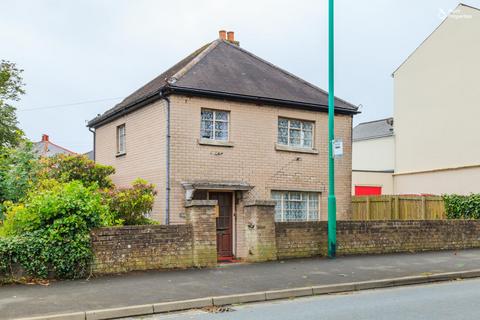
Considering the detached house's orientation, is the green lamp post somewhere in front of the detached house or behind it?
in front

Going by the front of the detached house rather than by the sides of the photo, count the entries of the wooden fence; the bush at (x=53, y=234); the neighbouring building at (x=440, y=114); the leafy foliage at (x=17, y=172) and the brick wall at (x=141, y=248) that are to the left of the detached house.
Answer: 2

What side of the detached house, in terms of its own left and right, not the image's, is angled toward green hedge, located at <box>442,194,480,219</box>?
left

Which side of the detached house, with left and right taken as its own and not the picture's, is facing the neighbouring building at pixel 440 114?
left

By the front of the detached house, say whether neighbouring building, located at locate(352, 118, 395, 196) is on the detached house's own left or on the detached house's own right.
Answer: on the detached house's own left

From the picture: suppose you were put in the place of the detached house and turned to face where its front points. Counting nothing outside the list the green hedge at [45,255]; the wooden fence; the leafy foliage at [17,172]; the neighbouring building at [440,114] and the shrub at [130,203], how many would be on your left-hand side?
2

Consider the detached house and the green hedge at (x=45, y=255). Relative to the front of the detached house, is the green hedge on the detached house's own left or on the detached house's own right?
on the detached house's own right

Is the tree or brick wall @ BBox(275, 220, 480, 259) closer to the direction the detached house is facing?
the brick wall

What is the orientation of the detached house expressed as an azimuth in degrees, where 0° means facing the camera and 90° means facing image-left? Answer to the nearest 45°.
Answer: approximately 315°

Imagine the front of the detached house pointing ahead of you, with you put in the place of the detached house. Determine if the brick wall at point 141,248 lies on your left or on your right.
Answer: on your right

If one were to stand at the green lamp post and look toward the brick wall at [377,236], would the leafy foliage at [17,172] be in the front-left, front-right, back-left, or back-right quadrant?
back-left

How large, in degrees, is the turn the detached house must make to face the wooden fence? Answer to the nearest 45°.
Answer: approximately 90° to its left
